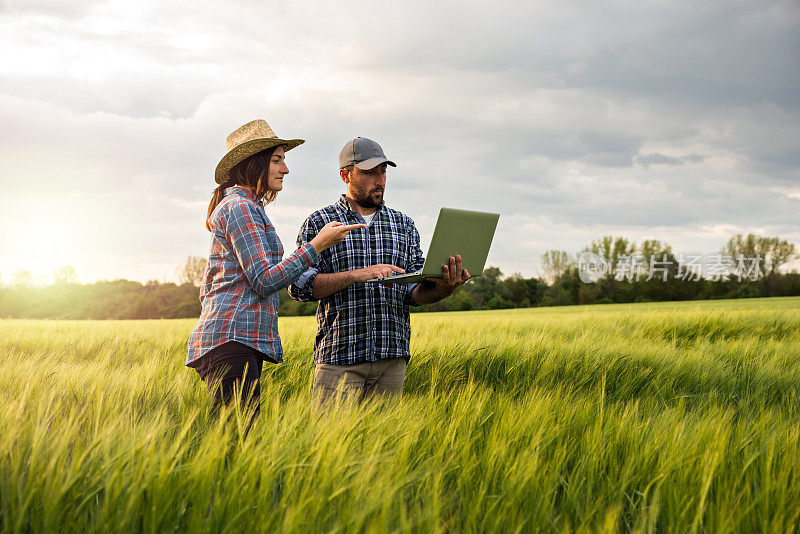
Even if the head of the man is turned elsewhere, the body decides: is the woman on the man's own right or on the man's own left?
on the man's own right

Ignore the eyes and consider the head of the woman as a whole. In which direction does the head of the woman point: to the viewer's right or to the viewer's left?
to the viewer's right

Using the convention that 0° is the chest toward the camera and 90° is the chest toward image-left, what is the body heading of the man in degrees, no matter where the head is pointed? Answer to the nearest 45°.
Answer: approximately 315°

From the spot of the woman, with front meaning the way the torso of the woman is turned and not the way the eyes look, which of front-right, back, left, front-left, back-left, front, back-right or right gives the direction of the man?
front-left

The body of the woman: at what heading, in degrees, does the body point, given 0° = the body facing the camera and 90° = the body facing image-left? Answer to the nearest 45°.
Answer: approximately 270°
